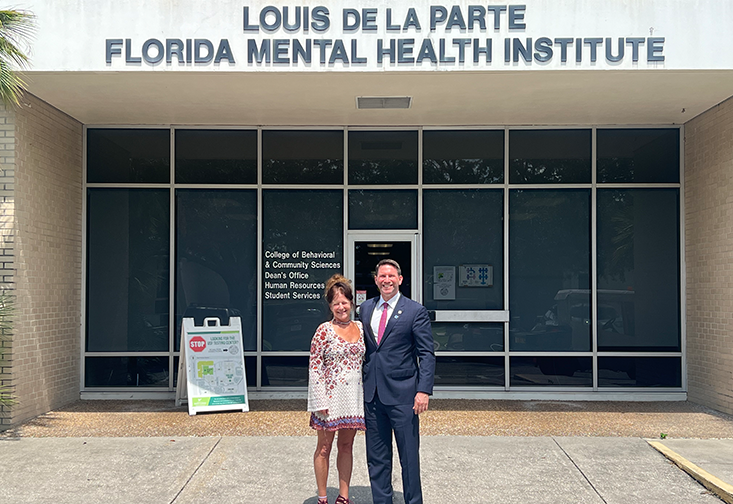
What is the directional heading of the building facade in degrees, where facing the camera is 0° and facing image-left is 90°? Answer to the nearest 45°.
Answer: approximately 0°

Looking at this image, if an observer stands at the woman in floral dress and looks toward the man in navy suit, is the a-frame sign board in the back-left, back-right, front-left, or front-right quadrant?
back-left

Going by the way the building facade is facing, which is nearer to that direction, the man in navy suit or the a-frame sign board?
the man in navy suit

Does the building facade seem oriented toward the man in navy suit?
yes

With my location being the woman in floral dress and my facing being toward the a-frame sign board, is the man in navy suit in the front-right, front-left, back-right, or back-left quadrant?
back-right
